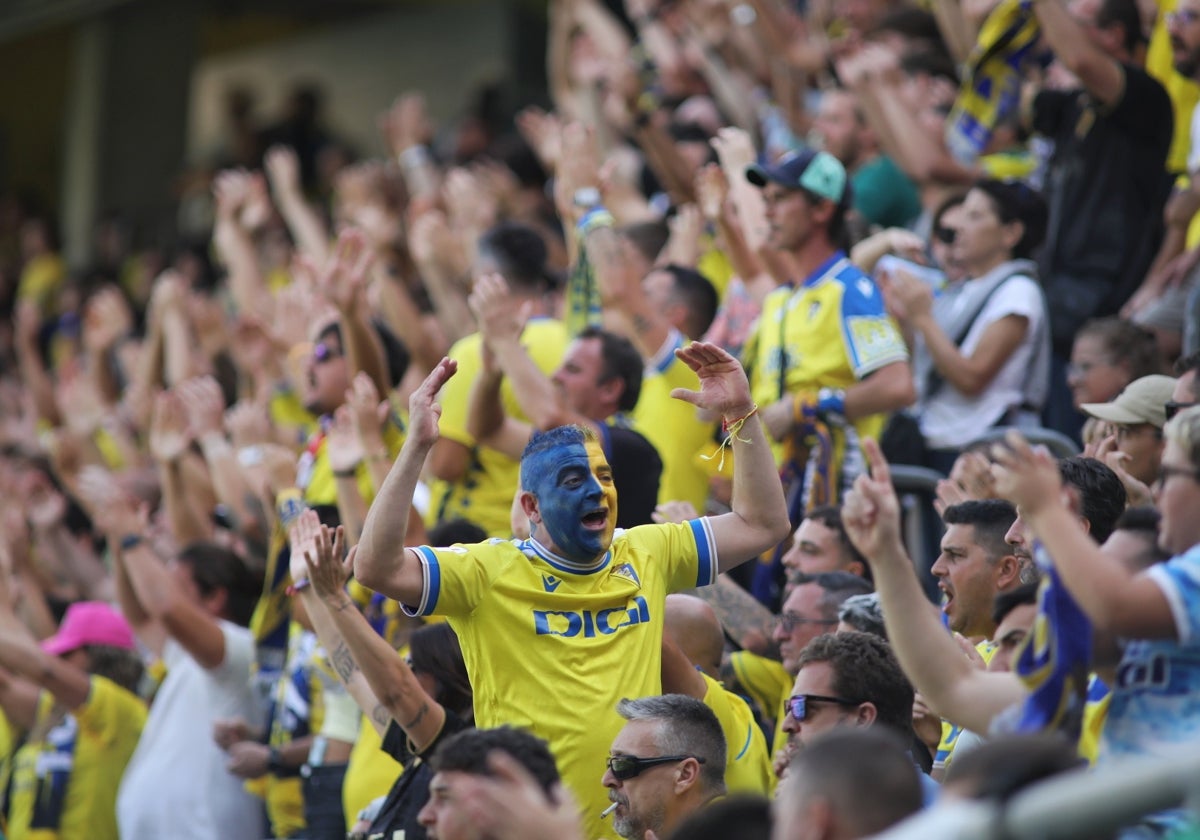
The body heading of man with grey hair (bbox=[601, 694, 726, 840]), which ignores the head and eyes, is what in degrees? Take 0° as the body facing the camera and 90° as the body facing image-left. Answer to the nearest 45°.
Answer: approximately 90°

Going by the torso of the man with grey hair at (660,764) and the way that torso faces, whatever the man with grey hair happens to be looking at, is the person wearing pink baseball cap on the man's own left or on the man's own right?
on the man's own right

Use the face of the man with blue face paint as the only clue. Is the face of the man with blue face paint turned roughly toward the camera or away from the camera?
toward the camera
